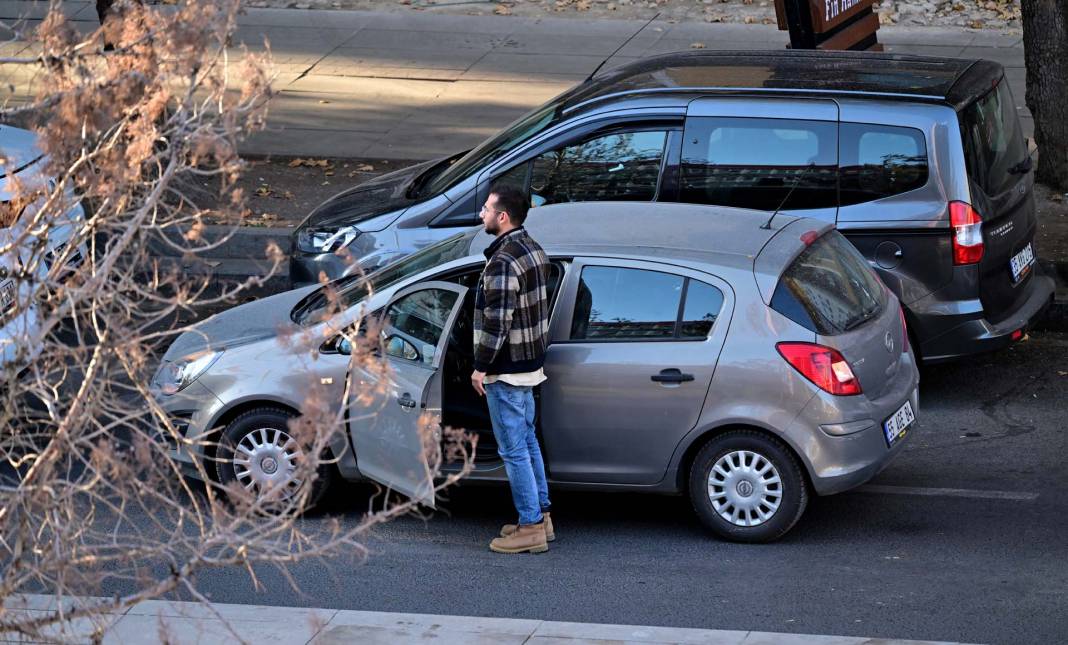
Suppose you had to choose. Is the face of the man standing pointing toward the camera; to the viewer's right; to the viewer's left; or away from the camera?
to the viewer's left

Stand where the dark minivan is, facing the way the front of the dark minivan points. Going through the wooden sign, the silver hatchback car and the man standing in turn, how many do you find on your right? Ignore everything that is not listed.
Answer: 1

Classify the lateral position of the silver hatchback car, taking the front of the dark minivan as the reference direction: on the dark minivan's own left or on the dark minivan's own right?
on the dark minivan's own left

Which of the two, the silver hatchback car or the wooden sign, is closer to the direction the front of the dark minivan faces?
the silver hatchback car

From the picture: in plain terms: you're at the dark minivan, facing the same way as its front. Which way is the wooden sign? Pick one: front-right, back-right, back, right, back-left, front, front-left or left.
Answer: right

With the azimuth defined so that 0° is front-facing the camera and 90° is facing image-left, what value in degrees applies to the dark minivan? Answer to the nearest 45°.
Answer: approximately 90°

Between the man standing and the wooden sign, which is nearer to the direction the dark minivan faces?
the man standing
